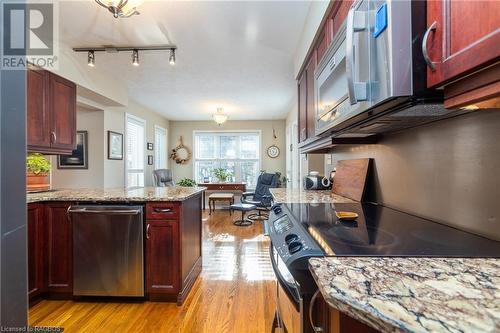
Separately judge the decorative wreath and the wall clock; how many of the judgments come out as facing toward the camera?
2

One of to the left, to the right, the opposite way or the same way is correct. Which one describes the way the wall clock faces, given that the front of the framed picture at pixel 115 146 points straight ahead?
to the right

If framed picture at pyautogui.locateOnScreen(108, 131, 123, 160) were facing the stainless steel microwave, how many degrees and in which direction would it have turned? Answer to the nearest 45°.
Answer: approximately 45° to its right

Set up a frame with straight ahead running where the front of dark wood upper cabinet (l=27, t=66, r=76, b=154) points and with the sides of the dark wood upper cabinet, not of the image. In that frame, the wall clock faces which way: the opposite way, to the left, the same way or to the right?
to the right

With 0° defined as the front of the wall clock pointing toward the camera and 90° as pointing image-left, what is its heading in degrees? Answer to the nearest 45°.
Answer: approximately 0°

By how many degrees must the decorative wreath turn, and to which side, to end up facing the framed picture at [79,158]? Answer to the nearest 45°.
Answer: approximately 45° to its right

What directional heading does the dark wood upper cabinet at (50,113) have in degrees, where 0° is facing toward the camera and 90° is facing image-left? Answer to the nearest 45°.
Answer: approximately 315°

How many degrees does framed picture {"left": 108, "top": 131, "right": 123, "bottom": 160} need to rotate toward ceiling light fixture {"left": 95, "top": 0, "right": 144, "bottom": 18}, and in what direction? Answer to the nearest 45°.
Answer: approximately 45° to its right
